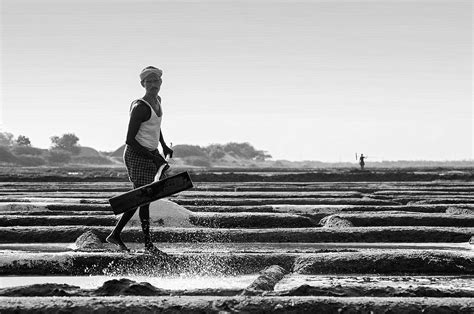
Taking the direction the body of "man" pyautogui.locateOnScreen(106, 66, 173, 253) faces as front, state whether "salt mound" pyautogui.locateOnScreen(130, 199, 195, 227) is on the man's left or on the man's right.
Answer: on the man's left

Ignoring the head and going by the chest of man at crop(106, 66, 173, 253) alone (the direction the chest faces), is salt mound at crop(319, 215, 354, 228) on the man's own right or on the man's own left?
on the man's own left

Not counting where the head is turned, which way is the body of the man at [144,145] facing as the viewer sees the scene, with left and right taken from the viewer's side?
facing the viewer and to the right of the viewer

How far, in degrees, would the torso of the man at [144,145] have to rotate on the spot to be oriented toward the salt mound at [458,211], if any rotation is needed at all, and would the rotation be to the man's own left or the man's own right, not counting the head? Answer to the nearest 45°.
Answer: approximately 90° to the man's own left

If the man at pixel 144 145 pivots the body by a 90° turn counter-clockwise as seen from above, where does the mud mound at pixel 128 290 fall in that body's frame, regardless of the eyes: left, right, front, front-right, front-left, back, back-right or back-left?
back-right
